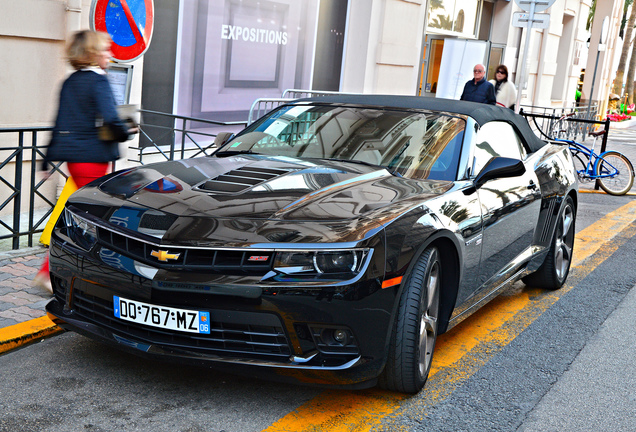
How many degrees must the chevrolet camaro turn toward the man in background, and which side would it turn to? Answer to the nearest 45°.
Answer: approximately 135° to its right

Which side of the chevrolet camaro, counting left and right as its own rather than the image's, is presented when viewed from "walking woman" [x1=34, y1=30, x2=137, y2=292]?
right

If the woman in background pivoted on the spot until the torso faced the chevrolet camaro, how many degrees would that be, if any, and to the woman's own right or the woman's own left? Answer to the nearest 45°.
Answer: approximately 45° to the woman's own left

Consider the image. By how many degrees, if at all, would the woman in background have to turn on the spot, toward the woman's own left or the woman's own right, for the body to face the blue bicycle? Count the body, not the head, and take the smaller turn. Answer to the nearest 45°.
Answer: approximately 90° to the woman's own left

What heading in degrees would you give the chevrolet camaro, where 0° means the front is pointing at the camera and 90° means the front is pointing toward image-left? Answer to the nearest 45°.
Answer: approximately 45°

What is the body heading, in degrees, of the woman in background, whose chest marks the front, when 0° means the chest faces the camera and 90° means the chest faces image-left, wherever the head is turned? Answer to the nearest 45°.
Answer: approximately 45°

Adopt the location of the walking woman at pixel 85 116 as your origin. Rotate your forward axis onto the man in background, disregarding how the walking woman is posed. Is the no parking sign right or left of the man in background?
left
